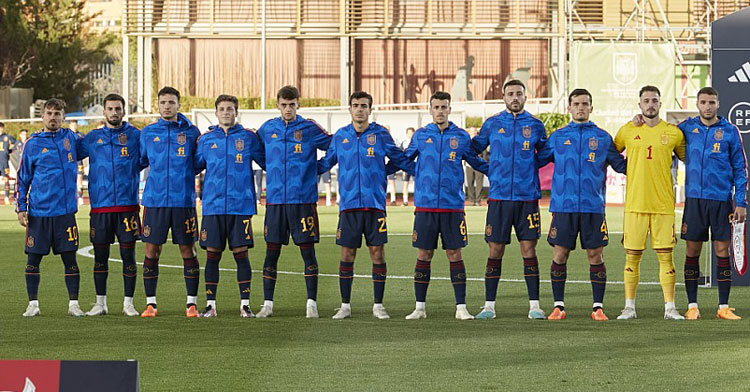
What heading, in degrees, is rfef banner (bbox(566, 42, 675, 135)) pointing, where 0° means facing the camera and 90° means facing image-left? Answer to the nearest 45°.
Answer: approximately 0°

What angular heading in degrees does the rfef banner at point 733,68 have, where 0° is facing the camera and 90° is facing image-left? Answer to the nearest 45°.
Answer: approximately 0°

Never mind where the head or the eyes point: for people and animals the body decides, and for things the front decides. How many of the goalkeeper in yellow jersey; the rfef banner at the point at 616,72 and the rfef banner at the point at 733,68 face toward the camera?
3

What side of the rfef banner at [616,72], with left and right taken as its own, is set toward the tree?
right

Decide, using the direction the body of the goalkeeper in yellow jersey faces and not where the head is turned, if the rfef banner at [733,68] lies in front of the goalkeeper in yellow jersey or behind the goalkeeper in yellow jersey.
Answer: behind

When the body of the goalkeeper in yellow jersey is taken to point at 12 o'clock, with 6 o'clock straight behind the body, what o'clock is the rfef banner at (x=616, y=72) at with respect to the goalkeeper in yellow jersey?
The rfef banner is roughly at 6 o'clock from the goalkeeper in yellow jersey.

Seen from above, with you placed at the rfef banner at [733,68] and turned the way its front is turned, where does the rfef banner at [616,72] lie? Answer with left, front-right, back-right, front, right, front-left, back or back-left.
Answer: back

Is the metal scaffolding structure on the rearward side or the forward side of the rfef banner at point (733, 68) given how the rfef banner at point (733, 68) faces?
on the rearward side

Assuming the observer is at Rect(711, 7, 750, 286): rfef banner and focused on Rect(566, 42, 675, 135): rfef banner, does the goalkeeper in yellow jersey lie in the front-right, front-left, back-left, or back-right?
back-left

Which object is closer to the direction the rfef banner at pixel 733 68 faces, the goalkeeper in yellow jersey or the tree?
the goalkeeper in yellow jersey
